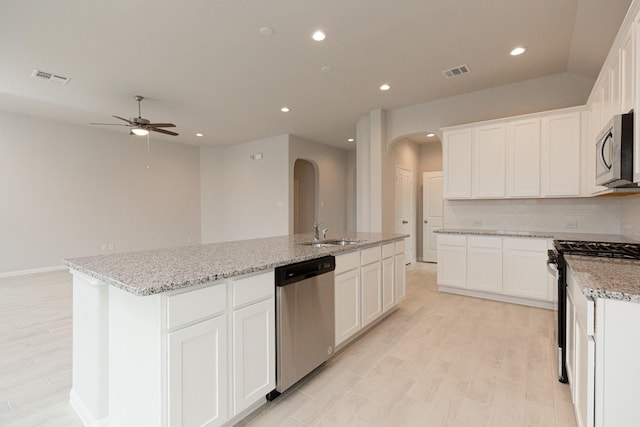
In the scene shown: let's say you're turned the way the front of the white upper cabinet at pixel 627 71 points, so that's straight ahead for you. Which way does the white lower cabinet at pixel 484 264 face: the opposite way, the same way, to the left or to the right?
to the left

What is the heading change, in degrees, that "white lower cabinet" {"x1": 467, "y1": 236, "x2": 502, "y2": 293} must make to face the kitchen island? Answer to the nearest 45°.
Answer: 0° — it already faces it

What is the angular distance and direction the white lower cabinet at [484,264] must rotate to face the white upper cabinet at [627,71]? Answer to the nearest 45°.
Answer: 0° — it already faces it

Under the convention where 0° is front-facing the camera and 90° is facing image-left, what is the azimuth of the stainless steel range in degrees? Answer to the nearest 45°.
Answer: approximately 90°

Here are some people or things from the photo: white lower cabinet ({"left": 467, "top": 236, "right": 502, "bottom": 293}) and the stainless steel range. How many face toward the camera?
1

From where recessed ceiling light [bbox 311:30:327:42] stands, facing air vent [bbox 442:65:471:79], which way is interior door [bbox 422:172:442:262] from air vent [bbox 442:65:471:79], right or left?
left

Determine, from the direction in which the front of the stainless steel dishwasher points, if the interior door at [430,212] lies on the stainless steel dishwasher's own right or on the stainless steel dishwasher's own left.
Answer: on the stainless steel dishwasher's own left

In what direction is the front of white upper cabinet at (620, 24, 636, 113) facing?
to the viewer's left
